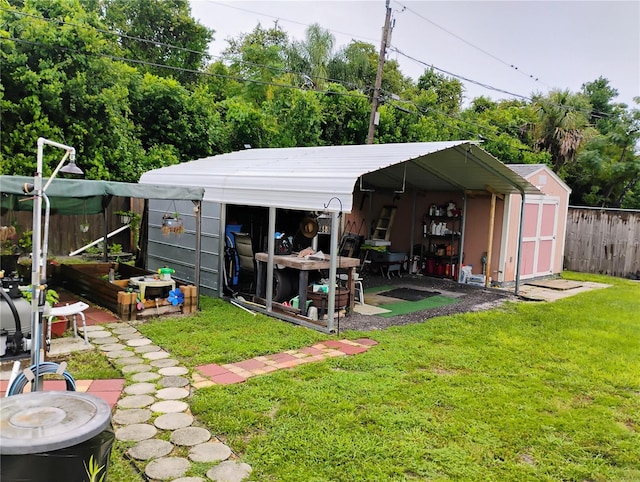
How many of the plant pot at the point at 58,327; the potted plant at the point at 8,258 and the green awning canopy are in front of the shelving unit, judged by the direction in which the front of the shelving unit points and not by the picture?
3

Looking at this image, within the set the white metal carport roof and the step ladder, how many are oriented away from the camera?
0

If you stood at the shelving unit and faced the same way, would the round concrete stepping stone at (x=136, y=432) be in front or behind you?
in front

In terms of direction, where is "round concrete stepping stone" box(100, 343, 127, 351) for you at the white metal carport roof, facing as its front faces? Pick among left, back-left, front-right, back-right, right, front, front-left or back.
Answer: right

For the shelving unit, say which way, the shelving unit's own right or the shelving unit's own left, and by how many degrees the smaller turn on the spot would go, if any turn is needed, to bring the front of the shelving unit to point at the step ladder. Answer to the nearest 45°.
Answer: approximately 45° to the shelving unit's own right

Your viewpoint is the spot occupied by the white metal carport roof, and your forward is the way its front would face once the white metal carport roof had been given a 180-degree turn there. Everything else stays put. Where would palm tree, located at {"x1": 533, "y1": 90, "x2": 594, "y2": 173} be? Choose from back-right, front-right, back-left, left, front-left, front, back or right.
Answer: right

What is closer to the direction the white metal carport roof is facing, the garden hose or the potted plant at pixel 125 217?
the garden hose

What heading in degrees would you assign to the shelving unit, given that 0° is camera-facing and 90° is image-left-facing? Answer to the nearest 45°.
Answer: approximately 45°
